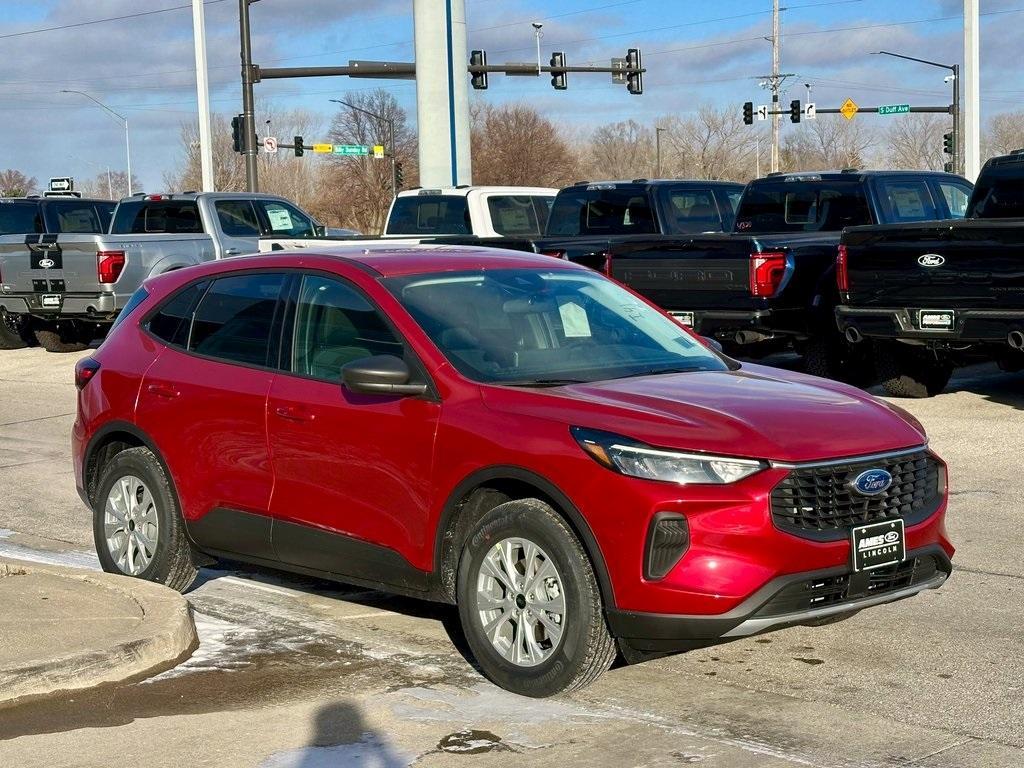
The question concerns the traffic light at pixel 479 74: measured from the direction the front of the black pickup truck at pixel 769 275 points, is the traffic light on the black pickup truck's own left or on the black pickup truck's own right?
on the black pickup truck's own left

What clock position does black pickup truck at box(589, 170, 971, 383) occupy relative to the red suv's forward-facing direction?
The black pickup truck is roughly at 8 o'clock from the red suv.

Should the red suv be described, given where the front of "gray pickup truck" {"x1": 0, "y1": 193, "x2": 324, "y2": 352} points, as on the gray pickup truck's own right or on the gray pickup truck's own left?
on the gray pickup truck's own right

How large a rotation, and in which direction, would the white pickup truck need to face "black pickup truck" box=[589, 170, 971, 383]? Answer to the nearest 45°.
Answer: approximately 90° to its right

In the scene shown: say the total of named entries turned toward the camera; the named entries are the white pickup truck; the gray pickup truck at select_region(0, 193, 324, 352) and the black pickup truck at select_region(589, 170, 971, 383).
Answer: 0

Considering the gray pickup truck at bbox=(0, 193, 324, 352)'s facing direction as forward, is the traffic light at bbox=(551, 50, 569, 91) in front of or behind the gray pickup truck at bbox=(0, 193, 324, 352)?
in front

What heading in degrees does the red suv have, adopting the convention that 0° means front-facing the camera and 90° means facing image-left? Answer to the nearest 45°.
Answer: approximately 315°

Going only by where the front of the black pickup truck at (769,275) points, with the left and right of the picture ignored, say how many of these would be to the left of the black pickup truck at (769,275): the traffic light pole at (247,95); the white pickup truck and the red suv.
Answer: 2

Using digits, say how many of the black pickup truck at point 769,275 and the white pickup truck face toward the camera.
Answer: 0

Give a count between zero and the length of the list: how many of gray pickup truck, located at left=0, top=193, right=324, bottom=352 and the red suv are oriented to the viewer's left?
0

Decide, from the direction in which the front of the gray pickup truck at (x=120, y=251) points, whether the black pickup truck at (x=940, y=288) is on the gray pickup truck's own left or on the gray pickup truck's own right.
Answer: on the gray pickup truck's own right

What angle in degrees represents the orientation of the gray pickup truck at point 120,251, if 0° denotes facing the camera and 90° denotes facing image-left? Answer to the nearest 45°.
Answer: approximately 225°

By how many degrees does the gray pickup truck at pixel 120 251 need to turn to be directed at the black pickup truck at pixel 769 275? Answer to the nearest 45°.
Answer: approximately 90° to its right

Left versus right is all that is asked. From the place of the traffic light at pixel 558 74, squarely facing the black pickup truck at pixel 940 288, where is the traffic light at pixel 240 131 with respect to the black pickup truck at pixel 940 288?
right

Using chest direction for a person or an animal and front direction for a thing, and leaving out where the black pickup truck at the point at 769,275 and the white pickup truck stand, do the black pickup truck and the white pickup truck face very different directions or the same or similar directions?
same or similar directions

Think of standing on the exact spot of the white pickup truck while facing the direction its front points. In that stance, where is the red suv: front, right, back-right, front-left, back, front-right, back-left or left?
back-right

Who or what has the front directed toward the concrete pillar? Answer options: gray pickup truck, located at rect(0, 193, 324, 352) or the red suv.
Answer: the gray pickup truck

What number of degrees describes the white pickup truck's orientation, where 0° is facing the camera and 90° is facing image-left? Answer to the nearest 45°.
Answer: approximately 225°

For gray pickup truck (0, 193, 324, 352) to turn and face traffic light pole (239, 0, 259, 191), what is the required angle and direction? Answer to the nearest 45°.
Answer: approximately 45° to its left
